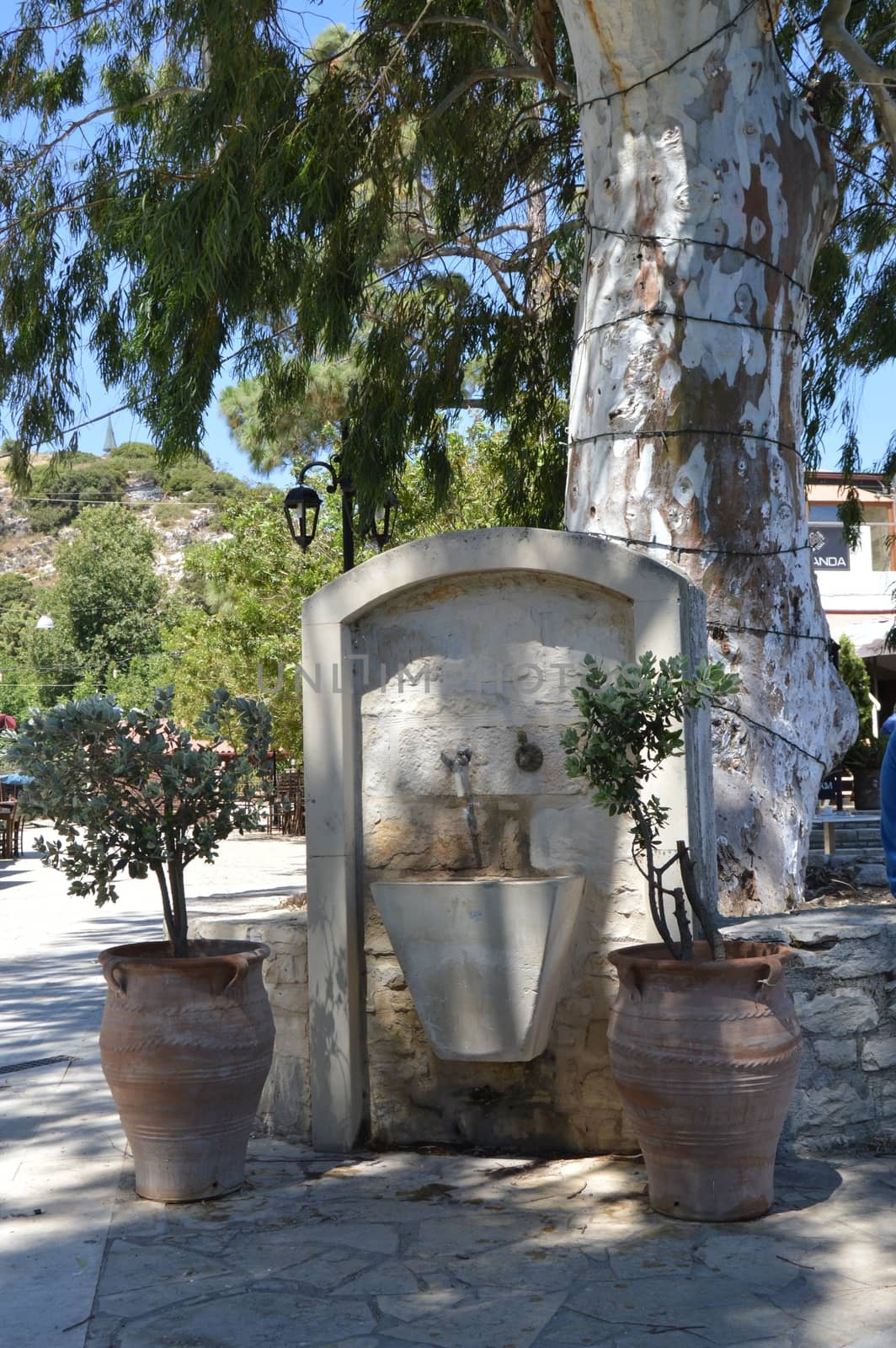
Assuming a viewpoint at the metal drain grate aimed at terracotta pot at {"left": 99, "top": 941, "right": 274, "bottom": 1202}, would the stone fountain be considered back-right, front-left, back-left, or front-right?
front-left

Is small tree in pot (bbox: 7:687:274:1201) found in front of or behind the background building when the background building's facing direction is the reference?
in front

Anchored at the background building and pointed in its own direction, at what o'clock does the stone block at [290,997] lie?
The stone block is roughly at 12 o'clock from the background building.

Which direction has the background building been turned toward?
toward the camera

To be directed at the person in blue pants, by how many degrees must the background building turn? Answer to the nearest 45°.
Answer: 0° — it already faces them

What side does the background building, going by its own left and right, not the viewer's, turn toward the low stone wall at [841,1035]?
front

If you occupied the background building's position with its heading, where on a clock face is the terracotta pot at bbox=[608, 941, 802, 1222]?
The terracotta pot is roughly at 12 o'clock from the background building.

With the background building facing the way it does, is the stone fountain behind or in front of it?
in front

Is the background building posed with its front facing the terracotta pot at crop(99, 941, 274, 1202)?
yes

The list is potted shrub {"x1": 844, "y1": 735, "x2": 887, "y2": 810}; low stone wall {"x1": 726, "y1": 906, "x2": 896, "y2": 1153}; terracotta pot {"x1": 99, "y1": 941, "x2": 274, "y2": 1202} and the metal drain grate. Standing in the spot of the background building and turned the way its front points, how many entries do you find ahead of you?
4

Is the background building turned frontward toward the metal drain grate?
yes

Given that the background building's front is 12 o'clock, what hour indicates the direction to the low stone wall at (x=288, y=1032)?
The low stone wall is roughly at 12 o'clock from the background building.

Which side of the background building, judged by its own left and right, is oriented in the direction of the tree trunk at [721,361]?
front

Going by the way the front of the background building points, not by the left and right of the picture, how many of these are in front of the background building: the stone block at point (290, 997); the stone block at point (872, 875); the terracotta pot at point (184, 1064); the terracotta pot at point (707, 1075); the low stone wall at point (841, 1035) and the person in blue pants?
6
